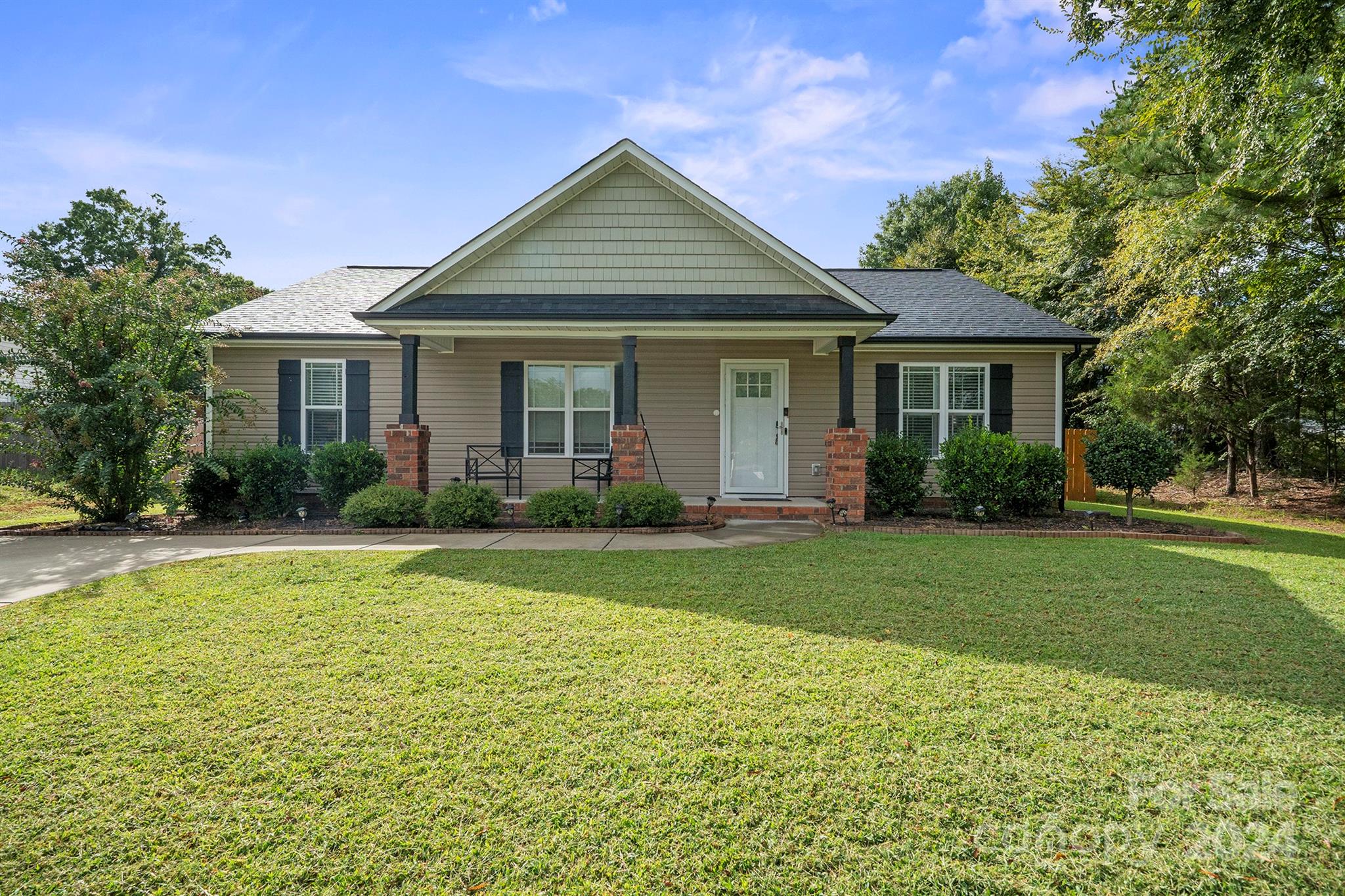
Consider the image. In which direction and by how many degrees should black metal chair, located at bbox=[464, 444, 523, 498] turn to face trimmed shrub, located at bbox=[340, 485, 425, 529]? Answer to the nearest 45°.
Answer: approximately 90° to its right

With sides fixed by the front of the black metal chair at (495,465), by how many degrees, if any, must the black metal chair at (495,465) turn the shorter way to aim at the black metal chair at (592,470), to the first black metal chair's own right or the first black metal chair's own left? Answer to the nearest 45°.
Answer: approximately 45° to the first black metal chair's own left

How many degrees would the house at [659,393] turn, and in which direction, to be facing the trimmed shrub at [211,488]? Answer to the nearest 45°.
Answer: approximately 90° to its right

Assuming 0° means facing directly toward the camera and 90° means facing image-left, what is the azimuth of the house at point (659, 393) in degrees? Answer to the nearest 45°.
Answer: approximately 0°

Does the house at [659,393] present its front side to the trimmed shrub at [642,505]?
yes

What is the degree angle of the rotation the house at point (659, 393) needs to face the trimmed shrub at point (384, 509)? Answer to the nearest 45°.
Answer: approximately 45° to its right

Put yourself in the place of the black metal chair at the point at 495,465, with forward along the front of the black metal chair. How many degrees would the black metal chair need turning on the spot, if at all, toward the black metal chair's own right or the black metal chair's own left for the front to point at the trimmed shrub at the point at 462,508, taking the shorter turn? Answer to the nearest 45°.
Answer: approximately 45° to the black metal chair's own right
